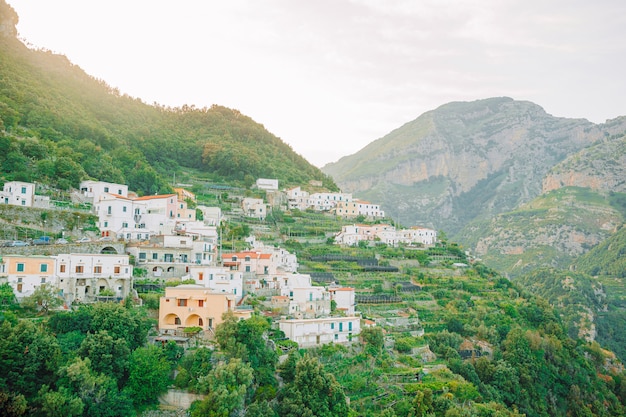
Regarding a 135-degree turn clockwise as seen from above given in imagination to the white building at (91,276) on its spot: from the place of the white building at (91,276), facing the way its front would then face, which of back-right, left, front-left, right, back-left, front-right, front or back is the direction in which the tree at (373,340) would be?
back-right

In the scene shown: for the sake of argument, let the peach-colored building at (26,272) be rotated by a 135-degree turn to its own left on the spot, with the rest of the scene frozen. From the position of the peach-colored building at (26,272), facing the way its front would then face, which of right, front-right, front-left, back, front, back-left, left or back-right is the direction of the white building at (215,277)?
front-right

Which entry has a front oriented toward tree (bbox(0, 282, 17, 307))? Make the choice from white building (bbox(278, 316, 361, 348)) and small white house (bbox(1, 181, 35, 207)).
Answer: the small white house

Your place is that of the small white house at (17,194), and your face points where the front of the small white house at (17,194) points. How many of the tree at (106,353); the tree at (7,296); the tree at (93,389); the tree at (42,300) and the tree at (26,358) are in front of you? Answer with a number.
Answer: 5

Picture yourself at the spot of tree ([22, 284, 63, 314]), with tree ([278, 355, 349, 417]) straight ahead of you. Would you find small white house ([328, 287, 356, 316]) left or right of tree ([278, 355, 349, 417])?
left

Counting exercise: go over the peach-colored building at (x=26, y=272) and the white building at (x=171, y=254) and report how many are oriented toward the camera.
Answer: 2

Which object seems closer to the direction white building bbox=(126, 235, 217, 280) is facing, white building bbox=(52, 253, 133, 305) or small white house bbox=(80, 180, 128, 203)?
the white building

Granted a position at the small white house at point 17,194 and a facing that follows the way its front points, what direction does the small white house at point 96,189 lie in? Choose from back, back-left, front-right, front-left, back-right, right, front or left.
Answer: back-left

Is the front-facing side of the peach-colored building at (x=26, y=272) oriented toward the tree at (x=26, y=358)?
yes

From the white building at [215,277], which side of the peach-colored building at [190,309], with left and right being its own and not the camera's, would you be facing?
back
